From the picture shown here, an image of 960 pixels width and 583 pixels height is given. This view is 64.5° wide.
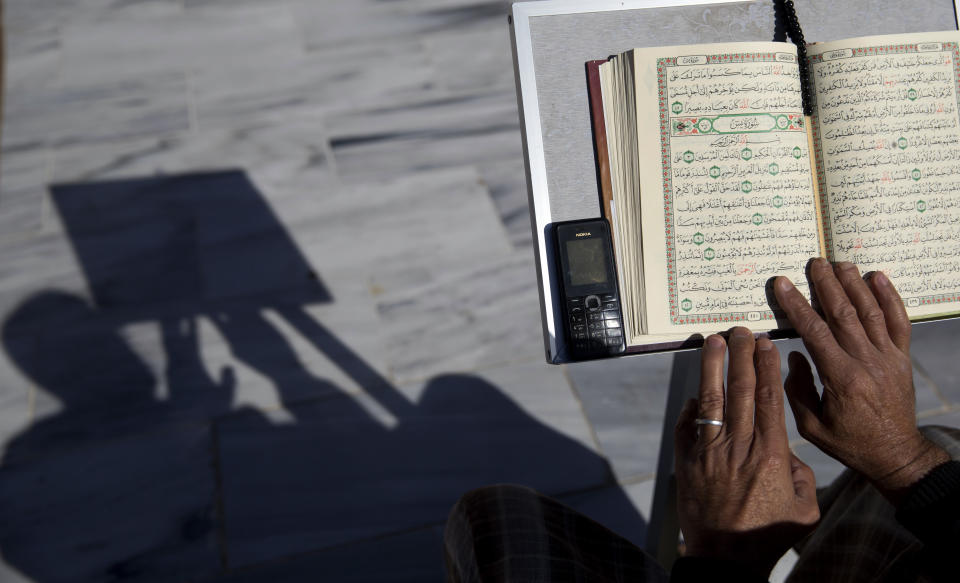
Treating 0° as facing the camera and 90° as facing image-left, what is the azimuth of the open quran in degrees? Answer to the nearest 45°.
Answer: approximately 0°
